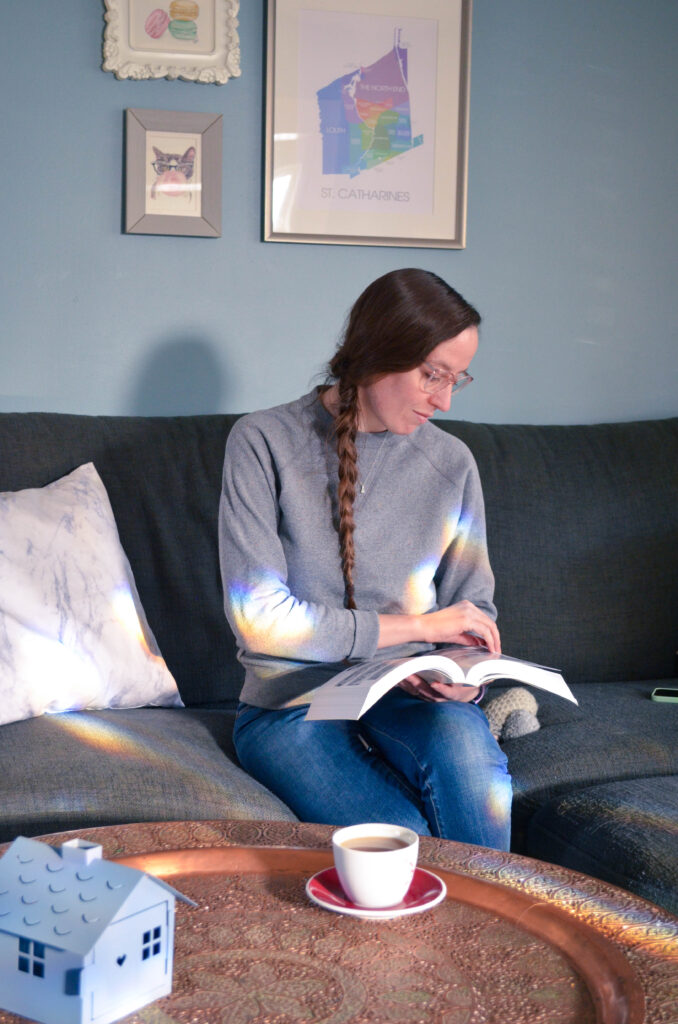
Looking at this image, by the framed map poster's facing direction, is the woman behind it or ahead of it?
ahead

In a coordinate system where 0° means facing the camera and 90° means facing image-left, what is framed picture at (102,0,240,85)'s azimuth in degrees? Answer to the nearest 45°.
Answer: approximately 0°

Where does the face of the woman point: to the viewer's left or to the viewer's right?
to the viewer's right

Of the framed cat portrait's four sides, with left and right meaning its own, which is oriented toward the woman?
front

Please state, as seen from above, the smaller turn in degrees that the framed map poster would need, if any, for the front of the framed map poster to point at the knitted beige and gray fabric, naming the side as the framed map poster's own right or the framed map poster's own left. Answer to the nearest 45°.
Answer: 0° — it already faces it

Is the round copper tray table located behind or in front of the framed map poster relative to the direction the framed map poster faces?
in front

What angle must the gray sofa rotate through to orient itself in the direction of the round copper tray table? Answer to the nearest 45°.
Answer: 0° — it already faces it
